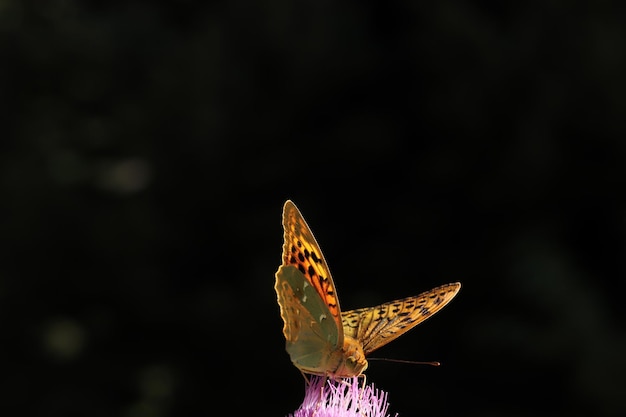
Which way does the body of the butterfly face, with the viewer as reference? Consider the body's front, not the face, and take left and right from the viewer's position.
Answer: facing the viewer and to the right of the viewer
